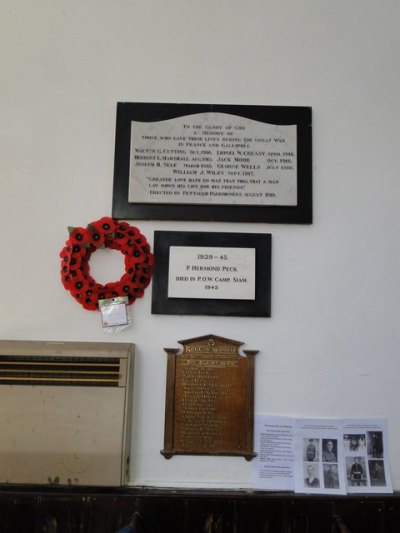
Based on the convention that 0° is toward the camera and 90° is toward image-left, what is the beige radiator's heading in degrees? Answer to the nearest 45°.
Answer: approximately 0°

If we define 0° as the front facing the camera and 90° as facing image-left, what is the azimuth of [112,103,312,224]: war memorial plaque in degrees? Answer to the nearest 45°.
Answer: approximately 0°
